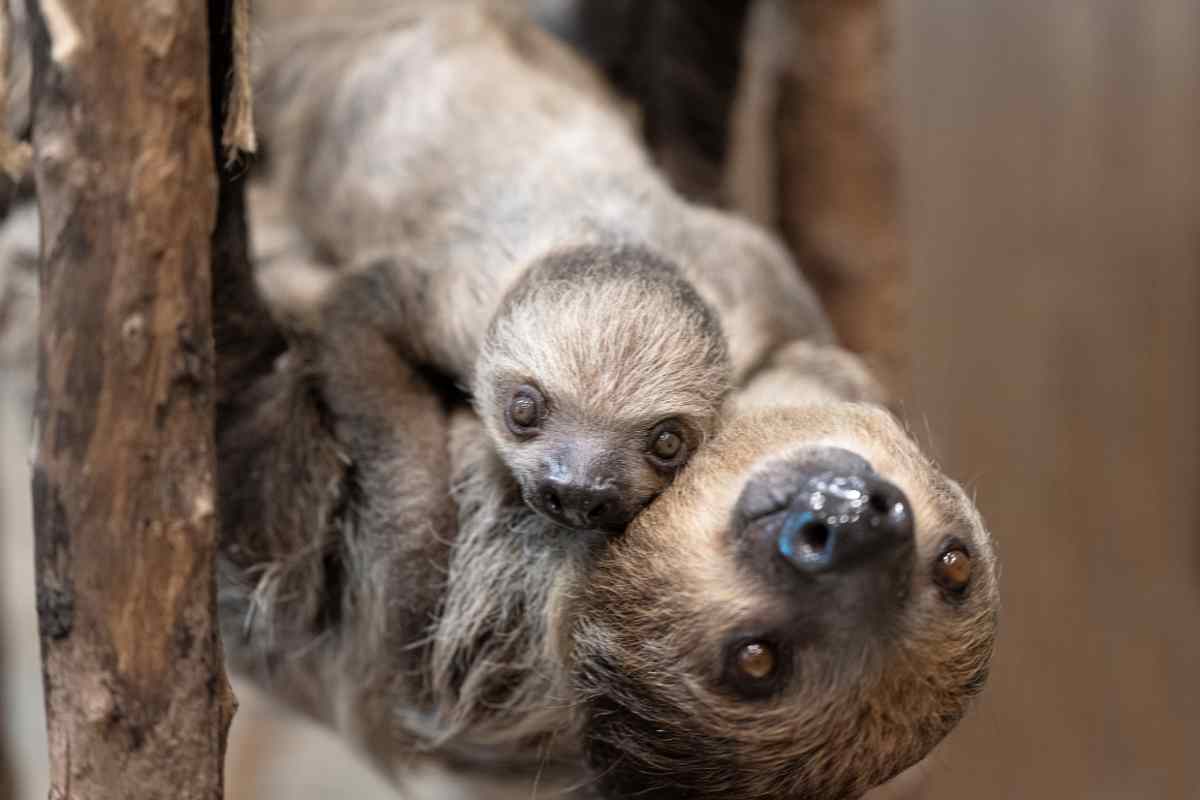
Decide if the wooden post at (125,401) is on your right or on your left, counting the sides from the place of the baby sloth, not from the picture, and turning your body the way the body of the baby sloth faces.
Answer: on your right

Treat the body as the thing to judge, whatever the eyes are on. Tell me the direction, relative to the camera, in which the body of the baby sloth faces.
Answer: toward the camera

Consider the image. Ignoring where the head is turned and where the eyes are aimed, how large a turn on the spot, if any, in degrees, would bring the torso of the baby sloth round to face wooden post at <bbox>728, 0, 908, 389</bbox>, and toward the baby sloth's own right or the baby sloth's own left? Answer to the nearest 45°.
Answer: approximately 135° to the baby sloth's own left
